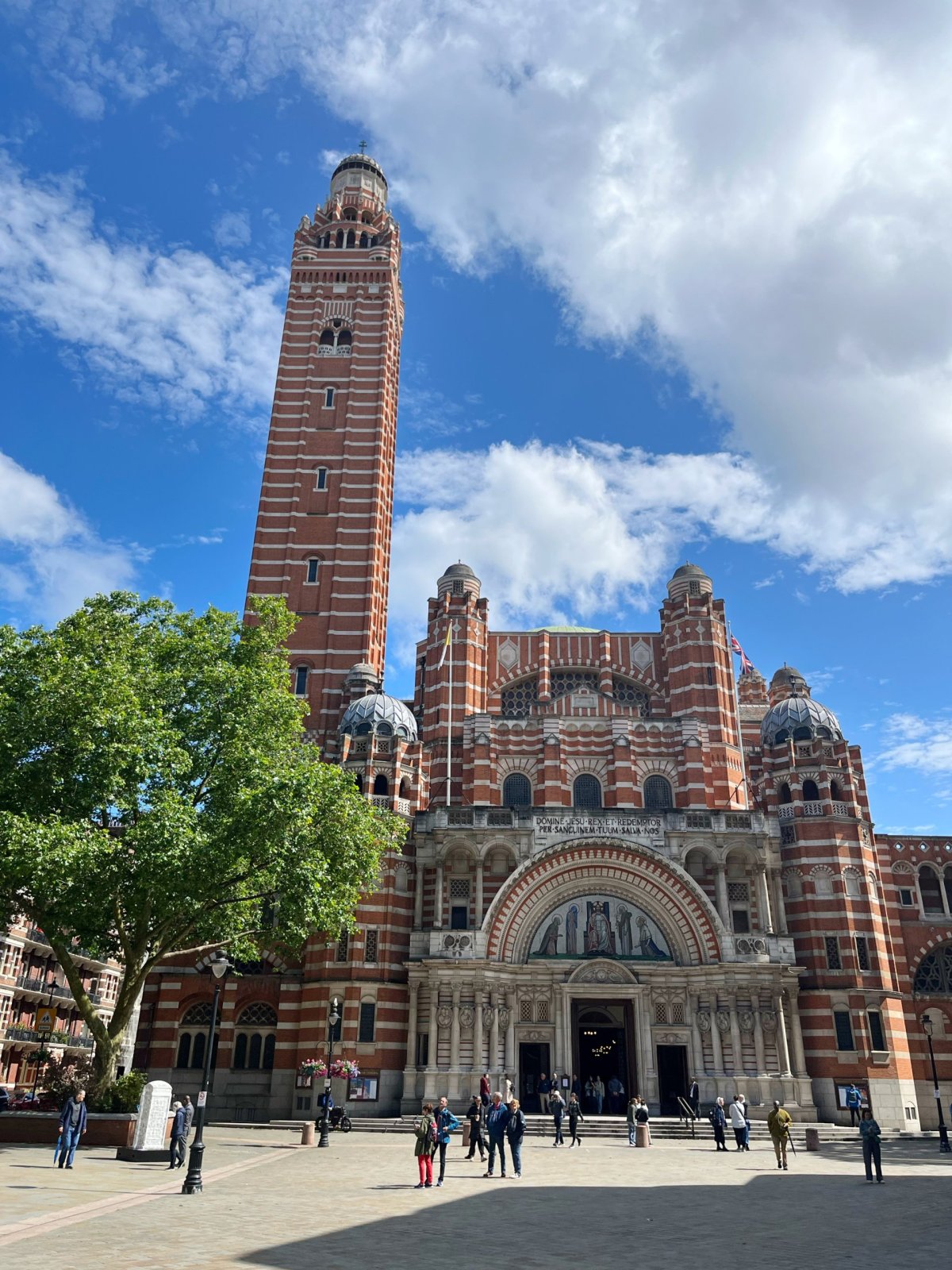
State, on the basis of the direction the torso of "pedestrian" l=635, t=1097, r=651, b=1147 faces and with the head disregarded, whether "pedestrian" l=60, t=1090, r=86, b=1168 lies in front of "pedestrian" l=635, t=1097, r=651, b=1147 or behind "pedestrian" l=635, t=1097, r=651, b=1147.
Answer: behind

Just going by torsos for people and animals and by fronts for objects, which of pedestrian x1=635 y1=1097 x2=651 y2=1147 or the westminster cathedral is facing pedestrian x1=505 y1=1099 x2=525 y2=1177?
the westminster cathedral

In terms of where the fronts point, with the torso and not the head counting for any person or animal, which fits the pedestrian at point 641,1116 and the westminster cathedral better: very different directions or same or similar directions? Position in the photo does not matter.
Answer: very different directions

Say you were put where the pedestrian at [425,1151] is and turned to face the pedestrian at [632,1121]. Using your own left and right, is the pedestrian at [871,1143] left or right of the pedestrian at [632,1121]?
right

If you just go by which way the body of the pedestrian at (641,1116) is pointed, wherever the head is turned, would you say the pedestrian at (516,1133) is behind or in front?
behind

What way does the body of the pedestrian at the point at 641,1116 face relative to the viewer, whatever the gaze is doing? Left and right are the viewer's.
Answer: facing away from the viewer

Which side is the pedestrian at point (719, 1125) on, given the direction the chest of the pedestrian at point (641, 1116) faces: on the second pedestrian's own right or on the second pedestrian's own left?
on the second pedestrian's own right

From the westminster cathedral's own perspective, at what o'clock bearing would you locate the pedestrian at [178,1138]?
The pedestrian is roughly at 1 o'clock from the westminster cathedral.

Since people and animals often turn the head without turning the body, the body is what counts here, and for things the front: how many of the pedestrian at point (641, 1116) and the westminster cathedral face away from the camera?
1

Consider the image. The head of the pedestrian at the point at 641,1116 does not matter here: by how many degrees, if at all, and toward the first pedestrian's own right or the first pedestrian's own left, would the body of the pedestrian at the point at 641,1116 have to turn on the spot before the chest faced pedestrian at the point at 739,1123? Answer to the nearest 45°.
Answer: approximately 90° to the first pedestrian's own right

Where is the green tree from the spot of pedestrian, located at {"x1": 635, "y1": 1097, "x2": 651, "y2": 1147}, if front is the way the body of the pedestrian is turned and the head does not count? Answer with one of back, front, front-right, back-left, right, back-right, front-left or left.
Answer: back-left

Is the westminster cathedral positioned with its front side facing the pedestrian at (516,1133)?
yes

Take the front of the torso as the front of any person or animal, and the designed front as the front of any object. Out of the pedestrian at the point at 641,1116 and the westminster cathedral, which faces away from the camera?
the pedestrian

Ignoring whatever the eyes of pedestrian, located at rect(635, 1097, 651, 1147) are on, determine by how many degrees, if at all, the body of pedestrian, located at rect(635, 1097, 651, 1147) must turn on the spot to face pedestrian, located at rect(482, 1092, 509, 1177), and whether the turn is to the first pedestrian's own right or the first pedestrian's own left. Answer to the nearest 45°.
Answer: approximately 180°
